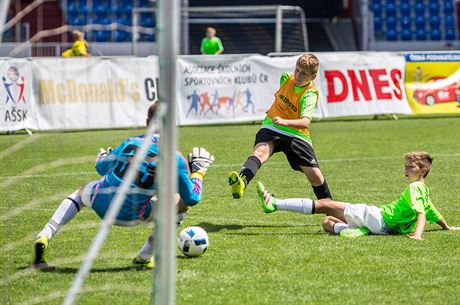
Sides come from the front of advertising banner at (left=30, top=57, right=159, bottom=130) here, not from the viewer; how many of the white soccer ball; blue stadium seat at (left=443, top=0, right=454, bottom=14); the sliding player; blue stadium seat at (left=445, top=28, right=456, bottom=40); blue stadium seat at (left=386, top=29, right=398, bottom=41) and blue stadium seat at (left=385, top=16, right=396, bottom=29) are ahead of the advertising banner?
2

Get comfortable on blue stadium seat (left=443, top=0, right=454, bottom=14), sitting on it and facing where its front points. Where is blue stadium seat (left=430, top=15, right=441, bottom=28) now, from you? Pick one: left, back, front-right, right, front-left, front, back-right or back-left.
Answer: front-right

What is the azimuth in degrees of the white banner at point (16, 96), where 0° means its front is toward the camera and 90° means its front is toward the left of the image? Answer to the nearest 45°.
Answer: approximately 0°

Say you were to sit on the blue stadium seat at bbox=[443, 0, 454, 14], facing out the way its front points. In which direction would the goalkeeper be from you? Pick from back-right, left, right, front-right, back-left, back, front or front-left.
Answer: front

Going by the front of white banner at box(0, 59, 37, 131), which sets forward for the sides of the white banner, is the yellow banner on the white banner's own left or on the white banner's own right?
on the white banner's own left

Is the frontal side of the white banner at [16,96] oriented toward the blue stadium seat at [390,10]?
no

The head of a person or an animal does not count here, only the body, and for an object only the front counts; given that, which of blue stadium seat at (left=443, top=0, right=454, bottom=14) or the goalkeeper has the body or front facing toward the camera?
the blue stadium seat

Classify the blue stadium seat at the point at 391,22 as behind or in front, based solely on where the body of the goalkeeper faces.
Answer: in front

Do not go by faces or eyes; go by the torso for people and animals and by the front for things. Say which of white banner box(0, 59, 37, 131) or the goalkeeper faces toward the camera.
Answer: the white banner

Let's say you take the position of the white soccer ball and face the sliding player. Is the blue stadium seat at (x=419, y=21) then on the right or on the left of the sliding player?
left

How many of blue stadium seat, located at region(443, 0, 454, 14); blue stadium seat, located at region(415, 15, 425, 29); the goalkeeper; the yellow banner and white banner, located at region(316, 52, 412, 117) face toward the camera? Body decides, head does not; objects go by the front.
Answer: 4

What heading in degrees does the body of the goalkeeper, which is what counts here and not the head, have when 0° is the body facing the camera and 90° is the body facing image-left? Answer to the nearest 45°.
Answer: approximately 225°

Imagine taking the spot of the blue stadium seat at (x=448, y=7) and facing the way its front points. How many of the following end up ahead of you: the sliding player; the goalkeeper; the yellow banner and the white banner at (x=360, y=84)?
4

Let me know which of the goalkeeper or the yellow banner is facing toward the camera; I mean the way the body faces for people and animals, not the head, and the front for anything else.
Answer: the yellow banner

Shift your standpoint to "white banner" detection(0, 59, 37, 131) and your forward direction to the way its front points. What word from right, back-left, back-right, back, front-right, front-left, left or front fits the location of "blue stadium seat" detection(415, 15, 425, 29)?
back-left

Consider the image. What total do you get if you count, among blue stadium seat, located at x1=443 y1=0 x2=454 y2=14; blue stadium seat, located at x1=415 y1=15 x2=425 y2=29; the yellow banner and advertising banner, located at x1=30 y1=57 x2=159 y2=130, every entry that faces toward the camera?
4

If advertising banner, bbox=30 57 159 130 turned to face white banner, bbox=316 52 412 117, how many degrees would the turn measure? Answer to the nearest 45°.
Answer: approximately 90° to its left

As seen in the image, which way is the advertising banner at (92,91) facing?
toward the camera

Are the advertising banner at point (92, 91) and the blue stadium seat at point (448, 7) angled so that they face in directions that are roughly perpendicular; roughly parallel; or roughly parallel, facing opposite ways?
roughly parallel

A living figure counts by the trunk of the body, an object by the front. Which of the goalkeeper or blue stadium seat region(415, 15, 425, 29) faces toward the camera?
the blue stadium seat
